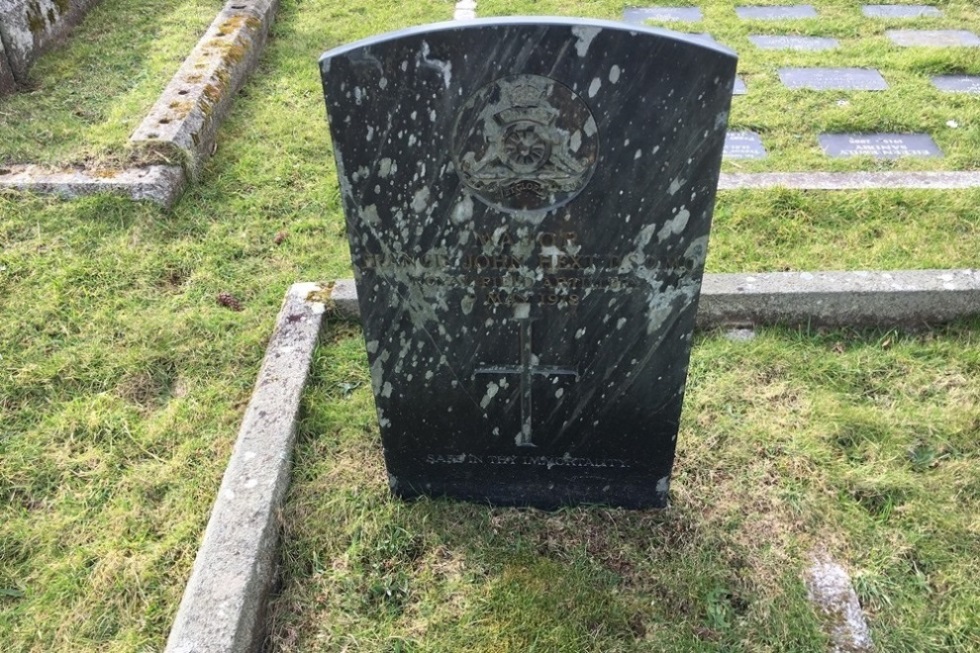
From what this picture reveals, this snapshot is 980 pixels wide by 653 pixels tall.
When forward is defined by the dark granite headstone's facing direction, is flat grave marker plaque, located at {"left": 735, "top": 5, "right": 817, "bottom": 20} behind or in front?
behind

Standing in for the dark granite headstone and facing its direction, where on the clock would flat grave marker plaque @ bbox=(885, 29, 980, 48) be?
The flat grave marker plaque is roughly at 7 o'clock from the dark granite headstone.

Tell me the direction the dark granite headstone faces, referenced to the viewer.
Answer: facing the viewer

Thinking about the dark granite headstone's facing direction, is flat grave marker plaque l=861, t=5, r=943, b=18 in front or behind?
behind

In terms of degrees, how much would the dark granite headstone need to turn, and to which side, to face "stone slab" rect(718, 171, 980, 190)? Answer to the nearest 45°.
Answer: approximately 135° to its left

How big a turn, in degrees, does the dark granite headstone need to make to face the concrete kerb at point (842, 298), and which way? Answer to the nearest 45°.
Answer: approximately 135° to its left

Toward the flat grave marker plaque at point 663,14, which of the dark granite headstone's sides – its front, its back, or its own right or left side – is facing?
back

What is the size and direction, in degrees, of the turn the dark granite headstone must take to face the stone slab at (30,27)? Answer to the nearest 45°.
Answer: approximately 135° to its right

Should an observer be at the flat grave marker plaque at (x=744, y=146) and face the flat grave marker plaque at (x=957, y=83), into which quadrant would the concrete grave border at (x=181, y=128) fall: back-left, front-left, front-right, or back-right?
back-left

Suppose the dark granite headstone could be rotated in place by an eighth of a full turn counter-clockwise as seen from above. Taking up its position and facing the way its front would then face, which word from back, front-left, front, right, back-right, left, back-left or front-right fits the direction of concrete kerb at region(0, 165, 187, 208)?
back
